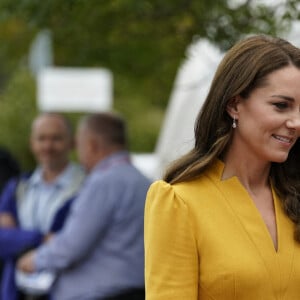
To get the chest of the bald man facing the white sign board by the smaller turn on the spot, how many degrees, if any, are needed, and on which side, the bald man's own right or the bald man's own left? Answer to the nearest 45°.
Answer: approximately 180°

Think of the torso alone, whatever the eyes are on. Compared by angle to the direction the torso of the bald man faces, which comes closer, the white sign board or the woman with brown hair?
the woman with brown hair

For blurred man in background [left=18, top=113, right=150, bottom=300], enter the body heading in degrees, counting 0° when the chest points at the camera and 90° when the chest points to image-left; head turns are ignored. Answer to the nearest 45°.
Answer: approximately 135°

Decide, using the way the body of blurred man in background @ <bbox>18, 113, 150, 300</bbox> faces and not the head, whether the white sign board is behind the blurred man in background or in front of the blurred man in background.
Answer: in front

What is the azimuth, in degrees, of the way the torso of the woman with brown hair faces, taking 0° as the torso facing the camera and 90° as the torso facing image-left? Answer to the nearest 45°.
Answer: approximately 315°

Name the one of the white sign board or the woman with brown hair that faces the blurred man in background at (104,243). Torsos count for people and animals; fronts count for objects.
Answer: the white sign board

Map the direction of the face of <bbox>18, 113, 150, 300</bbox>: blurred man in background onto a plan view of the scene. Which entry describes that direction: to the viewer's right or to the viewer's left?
to the viewer's left

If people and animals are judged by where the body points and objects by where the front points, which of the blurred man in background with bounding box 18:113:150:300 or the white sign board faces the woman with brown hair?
the white sign board

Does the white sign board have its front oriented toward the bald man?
yes

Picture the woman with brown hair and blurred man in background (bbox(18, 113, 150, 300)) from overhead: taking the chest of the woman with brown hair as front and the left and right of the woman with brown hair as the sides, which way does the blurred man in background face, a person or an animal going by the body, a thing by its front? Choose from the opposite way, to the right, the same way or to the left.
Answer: the opposite way

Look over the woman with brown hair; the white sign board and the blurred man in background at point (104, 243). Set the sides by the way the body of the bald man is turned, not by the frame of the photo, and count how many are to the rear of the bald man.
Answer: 1

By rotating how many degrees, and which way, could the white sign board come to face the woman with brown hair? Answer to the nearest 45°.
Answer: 0° — it already faces them

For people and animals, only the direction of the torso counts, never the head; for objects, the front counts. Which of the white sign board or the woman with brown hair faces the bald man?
the white sign board
